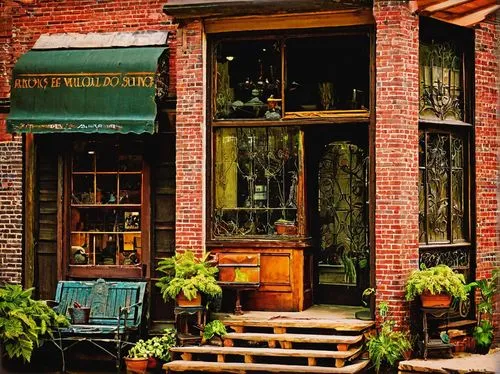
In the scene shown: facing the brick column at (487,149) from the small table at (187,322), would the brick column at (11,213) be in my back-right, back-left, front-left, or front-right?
back-left

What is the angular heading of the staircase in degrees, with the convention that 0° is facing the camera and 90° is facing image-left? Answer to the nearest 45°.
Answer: approximately 0°

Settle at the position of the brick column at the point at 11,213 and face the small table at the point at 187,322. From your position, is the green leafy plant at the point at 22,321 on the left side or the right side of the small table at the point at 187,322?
right

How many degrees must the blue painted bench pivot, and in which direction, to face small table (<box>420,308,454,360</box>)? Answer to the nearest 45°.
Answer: approximately 90° to its left

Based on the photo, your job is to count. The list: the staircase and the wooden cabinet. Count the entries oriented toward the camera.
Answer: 2

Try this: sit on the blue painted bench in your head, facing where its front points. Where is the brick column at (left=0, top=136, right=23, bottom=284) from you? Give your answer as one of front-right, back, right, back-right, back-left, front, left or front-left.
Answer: right

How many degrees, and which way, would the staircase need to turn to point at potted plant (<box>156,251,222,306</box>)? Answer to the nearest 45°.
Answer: approximately 90° to its right

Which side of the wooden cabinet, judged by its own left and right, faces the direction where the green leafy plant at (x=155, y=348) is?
right

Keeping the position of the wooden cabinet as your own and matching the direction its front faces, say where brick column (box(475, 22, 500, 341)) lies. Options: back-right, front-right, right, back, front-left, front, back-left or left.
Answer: left

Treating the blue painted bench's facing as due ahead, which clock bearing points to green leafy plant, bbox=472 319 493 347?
The green leafy plant is roughly at 8 o'clock from the blue painted bench.

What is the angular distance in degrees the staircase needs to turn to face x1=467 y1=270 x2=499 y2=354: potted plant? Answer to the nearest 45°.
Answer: approximately 90° to its left
